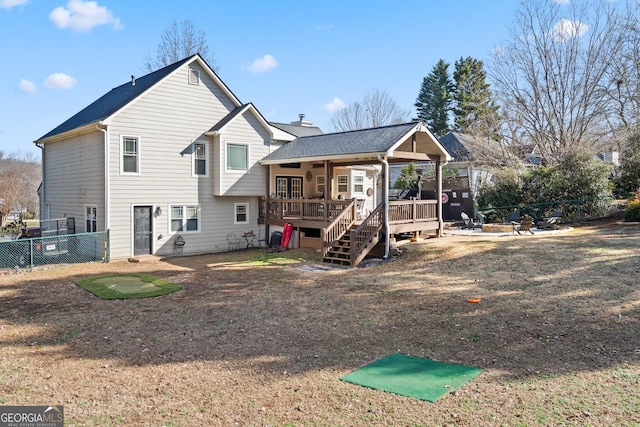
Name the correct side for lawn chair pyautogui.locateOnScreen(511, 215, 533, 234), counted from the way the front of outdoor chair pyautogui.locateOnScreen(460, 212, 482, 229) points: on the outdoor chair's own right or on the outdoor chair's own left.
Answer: on the outdoor chair's own right

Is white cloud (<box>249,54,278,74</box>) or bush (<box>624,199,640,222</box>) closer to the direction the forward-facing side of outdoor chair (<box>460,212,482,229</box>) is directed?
the bush

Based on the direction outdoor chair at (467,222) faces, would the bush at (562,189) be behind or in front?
in front

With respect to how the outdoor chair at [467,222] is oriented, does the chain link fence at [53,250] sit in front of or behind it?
behind

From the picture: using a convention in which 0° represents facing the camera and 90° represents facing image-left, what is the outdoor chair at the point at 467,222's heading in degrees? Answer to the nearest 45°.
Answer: approximately 270°

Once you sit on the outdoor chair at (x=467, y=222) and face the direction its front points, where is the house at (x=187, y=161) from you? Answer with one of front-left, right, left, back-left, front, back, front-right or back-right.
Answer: back-right

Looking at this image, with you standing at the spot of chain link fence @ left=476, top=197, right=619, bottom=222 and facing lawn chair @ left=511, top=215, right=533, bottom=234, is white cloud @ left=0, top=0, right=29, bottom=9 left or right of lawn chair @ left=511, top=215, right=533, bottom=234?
right

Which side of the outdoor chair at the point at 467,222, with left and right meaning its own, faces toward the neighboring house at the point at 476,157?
left

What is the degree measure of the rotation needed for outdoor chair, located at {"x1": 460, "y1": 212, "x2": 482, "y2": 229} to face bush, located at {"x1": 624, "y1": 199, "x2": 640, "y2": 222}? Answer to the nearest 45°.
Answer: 0° — it already faces it

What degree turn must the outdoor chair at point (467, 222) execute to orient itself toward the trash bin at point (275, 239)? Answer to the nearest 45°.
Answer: approximately 135° to its right
